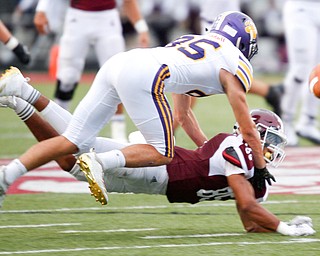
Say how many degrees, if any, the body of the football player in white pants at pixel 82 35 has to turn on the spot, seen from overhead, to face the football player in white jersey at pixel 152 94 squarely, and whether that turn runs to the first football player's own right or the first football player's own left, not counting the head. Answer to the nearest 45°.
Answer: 0° — they already face them

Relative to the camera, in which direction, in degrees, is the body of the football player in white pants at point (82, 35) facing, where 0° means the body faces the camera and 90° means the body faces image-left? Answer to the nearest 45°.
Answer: approximately 0°

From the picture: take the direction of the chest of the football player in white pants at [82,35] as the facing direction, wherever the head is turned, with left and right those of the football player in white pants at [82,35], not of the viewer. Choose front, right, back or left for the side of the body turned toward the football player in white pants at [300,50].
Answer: left

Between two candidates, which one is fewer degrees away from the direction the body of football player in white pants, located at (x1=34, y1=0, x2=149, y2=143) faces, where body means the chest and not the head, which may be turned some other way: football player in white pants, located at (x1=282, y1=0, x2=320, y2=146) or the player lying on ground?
the player lying on ground
